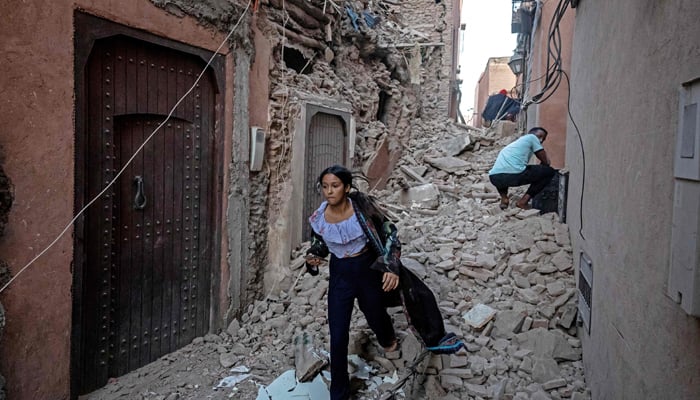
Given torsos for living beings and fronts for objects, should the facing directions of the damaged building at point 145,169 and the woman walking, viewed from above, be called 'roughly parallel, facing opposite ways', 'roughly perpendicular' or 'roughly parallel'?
roughly perpendicular

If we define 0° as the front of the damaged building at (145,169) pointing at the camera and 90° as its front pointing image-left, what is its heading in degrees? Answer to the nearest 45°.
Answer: approximately 315°

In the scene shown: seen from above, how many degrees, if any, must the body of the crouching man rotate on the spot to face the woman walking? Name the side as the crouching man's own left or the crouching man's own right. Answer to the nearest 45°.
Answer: approximately 90° to the crouching man's own right

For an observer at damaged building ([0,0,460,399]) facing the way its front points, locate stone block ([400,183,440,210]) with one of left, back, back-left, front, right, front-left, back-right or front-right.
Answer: left

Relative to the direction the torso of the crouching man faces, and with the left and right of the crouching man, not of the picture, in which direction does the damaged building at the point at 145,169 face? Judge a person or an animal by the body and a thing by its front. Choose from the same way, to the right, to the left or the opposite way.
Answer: the same way

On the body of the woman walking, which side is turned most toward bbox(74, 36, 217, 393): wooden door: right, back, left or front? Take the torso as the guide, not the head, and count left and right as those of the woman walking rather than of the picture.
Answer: right

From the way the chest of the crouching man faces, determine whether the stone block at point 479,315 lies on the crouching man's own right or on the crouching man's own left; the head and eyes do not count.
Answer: on the crouching man's own right

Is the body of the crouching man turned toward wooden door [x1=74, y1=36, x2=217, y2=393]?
no

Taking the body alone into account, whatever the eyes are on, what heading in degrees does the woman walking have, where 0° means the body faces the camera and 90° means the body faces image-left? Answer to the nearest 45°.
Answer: approximately 45°

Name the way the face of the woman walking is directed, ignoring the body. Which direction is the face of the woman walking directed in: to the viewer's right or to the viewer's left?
to the viewer's left

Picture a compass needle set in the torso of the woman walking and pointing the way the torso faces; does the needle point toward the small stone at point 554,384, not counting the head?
no

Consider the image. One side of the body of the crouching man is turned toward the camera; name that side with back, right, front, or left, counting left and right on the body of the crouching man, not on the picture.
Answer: right
